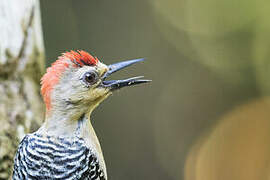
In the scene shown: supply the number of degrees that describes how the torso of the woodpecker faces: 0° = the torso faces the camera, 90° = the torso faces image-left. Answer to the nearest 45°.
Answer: approximately 270°
